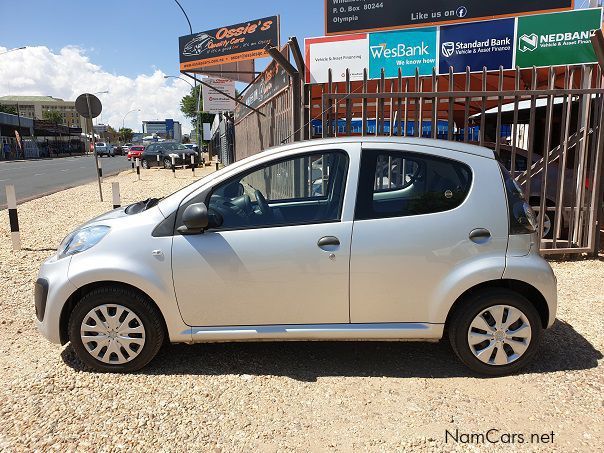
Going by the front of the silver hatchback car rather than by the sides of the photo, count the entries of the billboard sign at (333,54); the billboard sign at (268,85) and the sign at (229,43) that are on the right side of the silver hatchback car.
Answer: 3

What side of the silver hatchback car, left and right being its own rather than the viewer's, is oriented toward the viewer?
left

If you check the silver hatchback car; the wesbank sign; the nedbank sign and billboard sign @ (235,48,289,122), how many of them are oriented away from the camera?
0

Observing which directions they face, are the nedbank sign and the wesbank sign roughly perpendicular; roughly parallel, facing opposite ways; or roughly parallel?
roughly parallel

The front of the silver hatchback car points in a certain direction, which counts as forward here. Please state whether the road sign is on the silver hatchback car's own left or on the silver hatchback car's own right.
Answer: on the silver hatchback car's own right

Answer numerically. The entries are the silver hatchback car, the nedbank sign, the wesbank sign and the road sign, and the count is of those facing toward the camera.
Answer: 2

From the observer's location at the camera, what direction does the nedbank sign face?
facing the viewer

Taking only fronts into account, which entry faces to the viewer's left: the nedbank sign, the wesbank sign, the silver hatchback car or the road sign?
the silver hatchback car

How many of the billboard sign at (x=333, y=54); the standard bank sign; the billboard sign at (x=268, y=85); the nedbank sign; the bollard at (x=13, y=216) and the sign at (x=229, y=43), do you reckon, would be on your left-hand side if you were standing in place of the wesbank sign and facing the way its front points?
2

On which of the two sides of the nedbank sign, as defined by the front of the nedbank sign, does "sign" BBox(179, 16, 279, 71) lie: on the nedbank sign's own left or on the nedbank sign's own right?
on the nedbank sign's own right

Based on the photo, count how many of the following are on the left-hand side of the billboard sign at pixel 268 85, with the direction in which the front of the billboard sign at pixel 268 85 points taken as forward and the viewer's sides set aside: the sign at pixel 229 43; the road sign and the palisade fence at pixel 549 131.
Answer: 1

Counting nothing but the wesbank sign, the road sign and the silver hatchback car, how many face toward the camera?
1

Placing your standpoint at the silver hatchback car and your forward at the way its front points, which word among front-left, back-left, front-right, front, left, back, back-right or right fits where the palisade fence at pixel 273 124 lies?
right

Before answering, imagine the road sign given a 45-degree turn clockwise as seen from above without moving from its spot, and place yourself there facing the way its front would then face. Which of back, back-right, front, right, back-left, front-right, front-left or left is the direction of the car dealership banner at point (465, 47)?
right

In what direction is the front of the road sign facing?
away from the camera

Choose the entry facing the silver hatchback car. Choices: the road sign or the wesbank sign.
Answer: the wesbank sign

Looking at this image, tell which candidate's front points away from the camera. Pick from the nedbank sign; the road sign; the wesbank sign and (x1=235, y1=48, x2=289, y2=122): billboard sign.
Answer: the road sign
